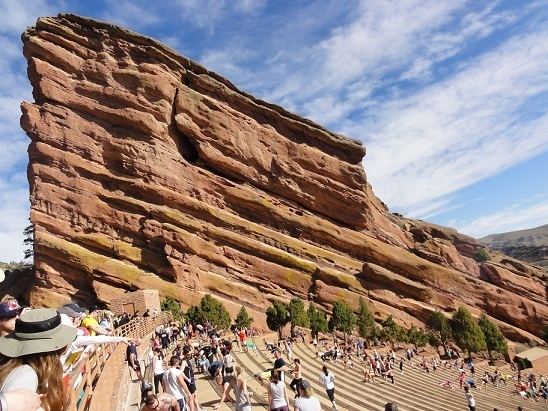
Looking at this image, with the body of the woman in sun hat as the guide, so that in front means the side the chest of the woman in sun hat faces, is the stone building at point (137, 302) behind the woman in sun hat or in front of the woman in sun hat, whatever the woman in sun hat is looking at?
in front

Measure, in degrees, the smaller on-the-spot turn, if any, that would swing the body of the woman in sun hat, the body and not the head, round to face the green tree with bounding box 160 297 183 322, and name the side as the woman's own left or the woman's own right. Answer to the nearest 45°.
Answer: approximately 45° to the woman's own left

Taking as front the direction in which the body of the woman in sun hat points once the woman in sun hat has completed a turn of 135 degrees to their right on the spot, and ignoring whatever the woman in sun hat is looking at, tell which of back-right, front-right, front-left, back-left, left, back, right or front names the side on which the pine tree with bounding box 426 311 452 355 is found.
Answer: back-left

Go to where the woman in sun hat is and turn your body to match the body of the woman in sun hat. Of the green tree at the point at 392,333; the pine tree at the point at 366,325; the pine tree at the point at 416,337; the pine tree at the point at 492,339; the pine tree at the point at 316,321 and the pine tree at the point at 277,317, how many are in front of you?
6

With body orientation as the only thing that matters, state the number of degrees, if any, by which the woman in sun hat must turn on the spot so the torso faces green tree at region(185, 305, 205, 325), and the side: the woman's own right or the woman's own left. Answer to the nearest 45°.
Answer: approximately 45° to the woman's own left

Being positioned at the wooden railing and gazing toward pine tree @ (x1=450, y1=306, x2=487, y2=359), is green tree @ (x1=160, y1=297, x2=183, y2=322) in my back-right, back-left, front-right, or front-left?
front-left

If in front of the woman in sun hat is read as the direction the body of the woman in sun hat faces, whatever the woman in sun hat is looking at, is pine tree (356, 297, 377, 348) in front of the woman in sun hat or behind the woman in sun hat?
in front

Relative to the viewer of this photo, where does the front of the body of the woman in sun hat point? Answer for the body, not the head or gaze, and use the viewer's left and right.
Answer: facing away from the viewer and to the right of the viewer

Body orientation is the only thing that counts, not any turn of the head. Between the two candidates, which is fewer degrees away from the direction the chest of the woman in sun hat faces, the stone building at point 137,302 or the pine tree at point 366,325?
the pine tree

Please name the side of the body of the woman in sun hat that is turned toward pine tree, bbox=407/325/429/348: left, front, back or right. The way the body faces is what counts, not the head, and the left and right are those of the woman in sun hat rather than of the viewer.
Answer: front

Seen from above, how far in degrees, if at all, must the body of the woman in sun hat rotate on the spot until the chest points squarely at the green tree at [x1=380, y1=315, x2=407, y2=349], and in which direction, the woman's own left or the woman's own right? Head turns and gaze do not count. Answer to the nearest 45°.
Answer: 0° — they already face it

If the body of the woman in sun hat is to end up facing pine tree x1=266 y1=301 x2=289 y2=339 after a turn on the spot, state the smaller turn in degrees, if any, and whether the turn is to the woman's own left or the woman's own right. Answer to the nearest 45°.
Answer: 0° — they already face it

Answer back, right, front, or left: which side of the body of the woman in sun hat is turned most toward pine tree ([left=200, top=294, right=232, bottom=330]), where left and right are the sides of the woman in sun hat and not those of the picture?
front

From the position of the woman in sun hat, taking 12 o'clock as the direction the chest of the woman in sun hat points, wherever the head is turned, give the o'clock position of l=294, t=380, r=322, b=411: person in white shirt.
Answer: The person in white shirt is roughly at 12 o'clock from the woman in sun hat.

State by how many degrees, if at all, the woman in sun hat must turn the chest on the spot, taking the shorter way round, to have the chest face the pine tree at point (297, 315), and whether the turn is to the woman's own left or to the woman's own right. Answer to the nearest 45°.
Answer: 0° — they already face it
